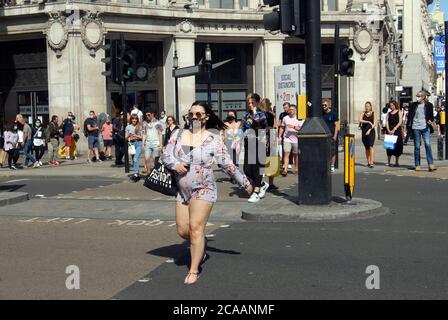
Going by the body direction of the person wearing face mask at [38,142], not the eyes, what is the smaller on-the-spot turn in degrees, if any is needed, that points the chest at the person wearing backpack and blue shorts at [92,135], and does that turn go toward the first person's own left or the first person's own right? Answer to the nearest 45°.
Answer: approximately 135° to the first person's own left

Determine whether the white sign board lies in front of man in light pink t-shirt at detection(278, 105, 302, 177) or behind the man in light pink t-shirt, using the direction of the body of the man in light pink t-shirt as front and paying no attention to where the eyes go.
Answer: behind

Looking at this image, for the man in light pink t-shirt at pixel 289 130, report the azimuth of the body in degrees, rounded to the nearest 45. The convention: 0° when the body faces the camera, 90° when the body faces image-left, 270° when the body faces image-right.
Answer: approximately 0°

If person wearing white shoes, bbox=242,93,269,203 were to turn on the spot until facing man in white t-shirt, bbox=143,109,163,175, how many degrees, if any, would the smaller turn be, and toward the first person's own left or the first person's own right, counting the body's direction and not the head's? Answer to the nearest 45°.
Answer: approximately 90° to the first person's own right

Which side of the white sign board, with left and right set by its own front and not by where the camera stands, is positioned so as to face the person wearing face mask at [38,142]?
right

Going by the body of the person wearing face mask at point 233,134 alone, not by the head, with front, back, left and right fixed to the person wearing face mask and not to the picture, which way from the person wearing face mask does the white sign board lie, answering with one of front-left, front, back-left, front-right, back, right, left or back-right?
back

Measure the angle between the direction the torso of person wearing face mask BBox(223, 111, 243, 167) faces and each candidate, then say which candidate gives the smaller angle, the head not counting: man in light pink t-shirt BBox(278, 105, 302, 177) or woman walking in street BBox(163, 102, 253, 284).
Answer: the woman walking in street

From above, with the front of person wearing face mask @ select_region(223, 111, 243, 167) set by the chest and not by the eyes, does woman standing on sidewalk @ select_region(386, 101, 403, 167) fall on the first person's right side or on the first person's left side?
on the first person's left side
